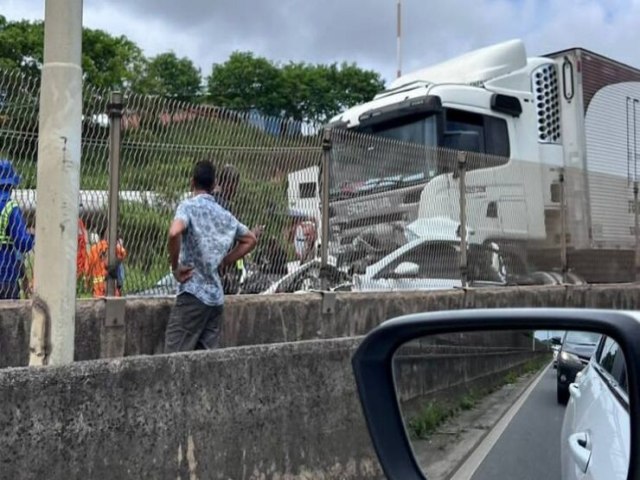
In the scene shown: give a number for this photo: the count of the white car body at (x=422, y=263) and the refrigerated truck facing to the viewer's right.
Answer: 0

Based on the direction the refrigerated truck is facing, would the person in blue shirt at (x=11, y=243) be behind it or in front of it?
in front

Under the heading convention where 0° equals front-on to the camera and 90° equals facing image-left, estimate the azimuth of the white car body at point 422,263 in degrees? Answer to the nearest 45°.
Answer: approximately 90°

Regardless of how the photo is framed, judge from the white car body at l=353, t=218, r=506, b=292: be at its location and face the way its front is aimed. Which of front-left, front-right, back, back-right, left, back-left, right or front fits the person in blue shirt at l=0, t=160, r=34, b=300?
front-left

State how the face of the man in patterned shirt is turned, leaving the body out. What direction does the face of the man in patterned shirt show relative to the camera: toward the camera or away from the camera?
away from the camera

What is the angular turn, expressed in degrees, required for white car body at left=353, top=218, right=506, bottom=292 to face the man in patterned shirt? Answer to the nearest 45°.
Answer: approximately 45° to its left
